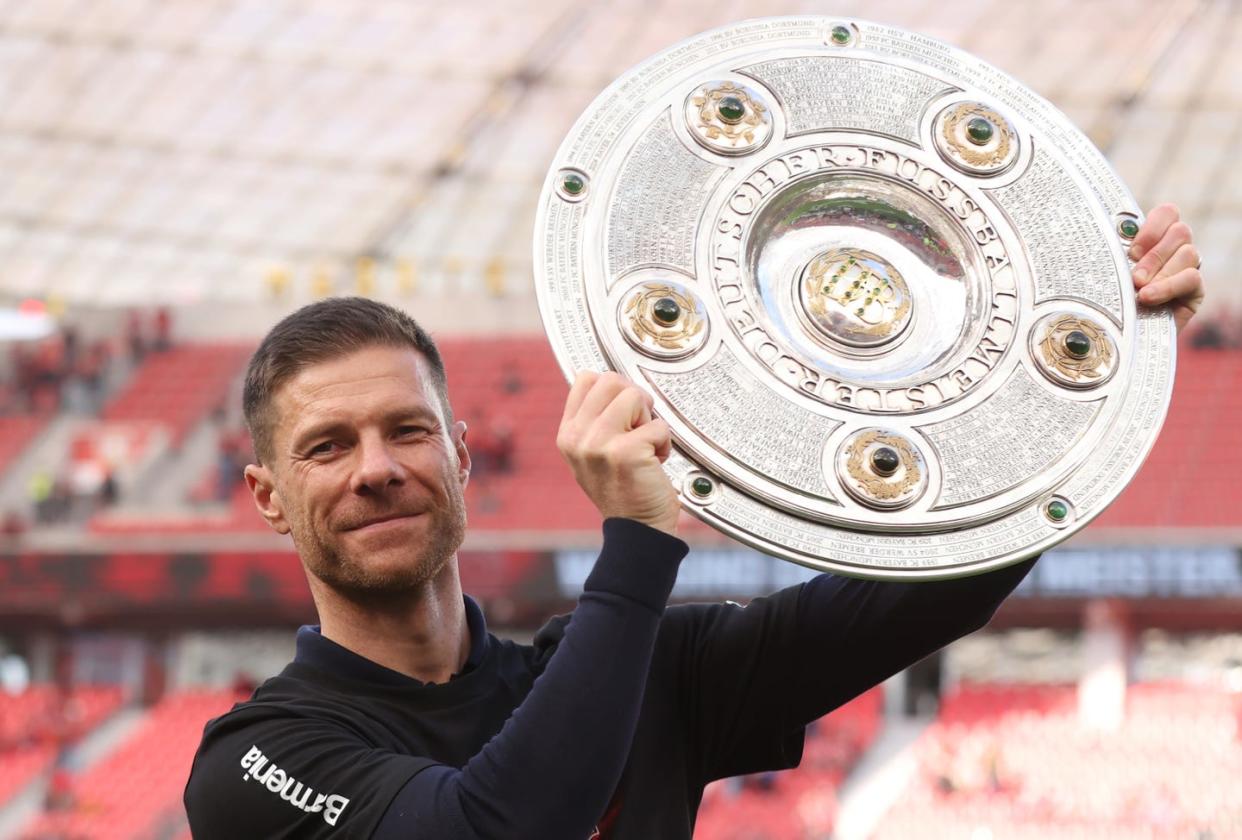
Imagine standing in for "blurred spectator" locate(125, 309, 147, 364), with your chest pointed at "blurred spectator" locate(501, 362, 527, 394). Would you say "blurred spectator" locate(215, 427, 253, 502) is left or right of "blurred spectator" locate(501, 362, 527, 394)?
right

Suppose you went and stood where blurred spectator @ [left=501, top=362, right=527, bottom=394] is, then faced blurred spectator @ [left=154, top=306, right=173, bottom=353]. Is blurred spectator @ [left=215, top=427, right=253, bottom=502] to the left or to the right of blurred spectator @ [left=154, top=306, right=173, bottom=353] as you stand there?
left

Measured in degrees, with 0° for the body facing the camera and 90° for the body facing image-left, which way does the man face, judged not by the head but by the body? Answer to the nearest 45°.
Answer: approximately 315°

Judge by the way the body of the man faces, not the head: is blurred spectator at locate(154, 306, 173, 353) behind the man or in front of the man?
behind

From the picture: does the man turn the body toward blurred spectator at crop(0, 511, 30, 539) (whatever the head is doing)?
no

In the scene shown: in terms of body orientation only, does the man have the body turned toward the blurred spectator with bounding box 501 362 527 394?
no

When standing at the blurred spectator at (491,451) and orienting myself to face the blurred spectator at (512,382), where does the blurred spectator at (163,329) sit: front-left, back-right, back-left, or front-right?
front-left

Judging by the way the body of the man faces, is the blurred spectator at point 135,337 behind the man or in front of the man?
behind
